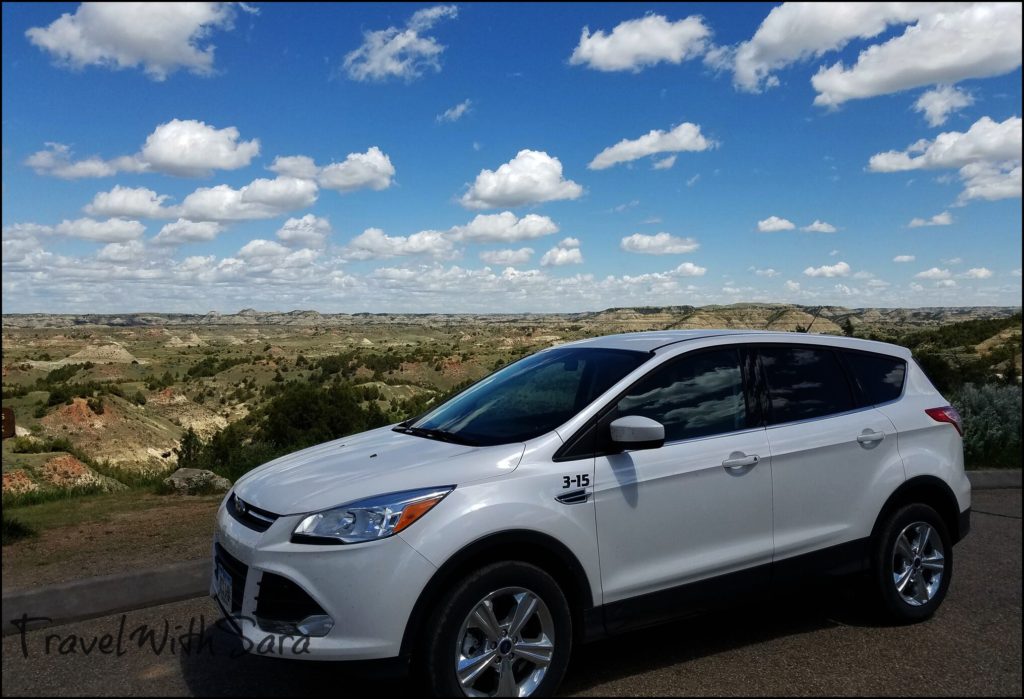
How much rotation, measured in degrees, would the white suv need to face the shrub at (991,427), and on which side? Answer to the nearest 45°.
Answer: approximately 180°

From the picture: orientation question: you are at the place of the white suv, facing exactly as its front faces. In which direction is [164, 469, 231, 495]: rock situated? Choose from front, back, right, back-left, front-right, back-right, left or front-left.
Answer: right

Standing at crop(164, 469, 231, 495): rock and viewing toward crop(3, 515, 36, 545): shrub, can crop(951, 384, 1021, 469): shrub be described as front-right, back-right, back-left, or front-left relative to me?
back-left

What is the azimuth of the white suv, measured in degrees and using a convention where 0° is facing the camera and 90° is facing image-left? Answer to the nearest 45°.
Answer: approximately 45°

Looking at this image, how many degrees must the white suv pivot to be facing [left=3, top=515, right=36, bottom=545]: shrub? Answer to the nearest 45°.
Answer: approximately 90° to its right
